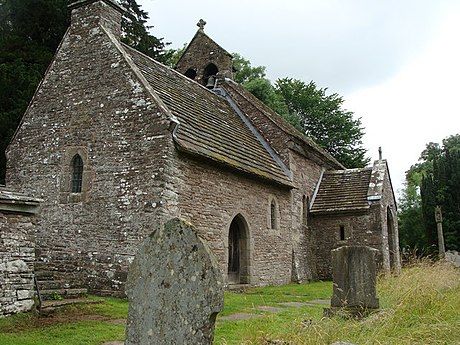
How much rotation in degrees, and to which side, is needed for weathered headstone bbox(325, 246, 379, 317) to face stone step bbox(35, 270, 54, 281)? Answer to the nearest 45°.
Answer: approximately 90° to its right

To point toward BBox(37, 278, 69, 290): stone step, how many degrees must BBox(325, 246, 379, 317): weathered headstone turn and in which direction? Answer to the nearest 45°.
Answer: approximately 90° to its right

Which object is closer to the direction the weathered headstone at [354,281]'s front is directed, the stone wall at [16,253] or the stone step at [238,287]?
the stone wall

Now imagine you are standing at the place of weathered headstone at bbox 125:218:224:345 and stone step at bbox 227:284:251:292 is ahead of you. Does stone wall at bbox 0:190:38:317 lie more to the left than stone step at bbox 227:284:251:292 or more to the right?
left

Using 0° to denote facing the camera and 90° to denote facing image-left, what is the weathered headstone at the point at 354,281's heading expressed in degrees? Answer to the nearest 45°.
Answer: approximately 0°

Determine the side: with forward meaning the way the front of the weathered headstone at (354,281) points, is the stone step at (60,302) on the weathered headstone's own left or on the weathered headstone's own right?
on the weathered headstone's own right
